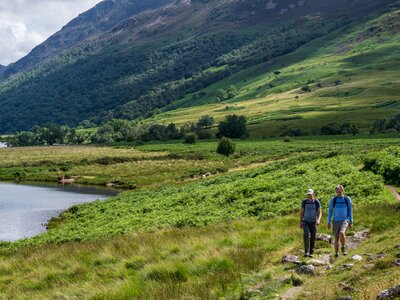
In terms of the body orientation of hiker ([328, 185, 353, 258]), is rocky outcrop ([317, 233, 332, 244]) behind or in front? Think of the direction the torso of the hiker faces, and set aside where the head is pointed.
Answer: behind

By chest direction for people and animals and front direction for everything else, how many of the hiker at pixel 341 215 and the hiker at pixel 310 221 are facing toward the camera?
2

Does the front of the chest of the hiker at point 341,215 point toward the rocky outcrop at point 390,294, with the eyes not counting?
yes

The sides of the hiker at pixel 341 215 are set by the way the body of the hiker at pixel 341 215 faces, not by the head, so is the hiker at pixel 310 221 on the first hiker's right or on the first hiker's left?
on the first hiker's right

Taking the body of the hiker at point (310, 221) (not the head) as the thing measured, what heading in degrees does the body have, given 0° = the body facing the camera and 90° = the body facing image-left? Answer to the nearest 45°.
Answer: approximately 0°

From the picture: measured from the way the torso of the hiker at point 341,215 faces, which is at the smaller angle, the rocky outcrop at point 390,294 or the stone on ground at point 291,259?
the rocky outcrop

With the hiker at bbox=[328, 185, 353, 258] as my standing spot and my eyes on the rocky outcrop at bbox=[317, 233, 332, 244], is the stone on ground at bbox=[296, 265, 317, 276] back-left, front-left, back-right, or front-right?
back-left

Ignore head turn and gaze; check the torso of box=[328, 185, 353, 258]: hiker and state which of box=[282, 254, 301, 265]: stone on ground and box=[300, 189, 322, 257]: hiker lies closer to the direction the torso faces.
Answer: the stone on ground

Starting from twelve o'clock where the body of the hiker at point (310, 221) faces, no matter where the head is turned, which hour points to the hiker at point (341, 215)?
the hiker at point (341, 215) is roughly at 9 o'clock from the hiker at point (310, 221).
